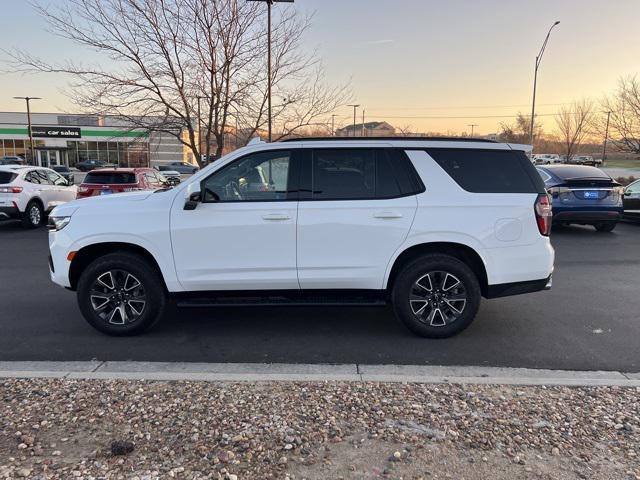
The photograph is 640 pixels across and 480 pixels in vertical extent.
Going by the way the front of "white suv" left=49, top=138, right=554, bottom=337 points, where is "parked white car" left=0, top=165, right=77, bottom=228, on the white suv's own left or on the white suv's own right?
on the white suv's own right

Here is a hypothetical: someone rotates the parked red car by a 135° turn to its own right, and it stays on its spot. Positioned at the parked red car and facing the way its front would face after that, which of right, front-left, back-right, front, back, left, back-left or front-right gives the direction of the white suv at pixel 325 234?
front

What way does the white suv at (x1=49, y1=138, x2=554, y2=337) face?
to the viewer's left

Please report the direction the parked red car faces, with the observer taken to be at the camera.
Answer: facing away from the viewer and to the right of the viewer

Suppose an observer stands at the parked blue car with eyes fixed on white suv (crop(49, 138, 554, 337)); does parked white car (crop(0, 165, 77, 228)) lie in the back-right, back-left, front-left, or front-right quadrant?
front-right

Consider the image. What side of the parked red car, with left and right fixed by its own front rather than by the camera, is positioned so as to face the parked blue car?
right

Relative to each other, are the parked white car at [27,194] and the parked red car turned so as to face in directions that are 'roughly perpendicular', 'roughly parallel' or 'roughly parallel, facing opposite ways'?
roughly parallel

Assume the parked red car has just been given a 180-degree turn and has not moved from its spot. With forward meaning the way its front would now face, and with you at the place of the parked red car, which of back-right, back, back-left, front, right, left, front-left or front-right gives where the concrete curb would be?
front-left

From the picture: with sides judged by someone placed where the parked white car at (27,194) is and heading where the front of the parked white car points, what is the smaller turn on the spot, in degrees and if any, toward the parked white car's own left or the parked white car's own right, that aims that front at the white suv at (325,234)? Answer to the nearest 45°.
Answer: approximately 135° to the parked white car's own right

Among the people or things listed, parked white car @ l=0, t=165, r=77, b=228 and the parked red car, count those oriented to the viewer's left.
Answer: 0

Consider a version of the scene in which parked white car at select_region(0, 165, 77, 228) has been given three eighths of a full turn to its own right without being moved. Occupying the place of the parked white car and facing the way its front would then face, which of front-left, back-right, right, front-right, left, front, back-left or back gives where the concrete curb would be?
front

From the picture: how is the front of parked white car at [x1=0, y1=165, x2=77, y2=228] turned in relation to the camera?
facing away from the viewer and to the right of the viewer

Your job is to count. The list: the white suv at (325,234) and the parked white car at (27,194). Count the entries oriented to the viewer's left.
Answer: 1

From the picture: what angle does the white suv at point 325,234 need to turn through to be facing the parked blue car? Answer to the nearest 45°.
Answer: approximately 135° to its right
